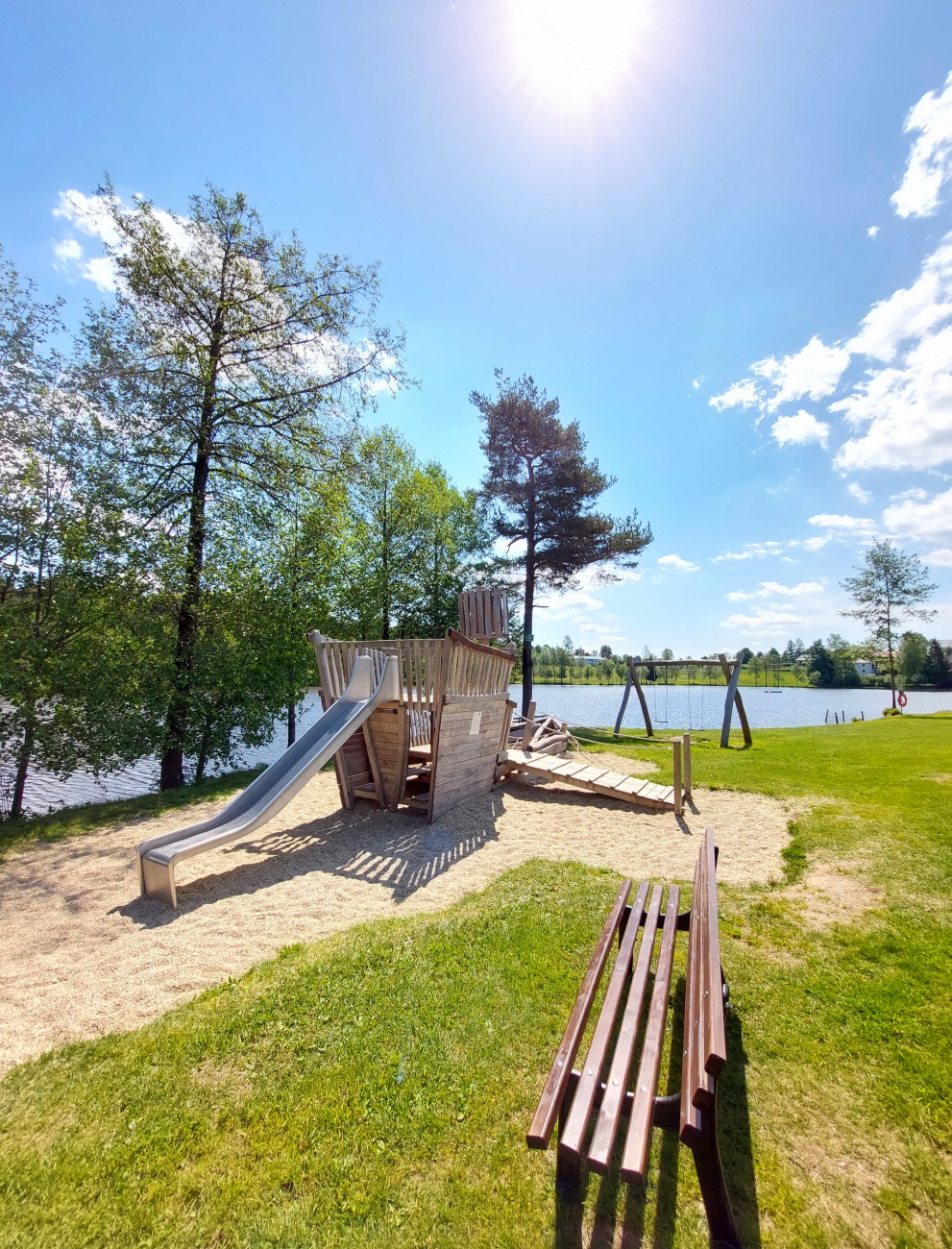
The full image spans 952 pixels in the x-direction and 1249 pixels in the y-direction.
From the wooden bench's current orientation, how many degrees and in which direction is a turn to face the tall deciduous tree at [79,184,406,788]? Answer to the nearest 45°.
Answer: approximately 45° to its right

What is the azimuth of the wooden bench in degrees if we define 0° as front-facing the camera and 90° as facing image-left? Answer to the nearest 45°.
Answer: approximately 90°

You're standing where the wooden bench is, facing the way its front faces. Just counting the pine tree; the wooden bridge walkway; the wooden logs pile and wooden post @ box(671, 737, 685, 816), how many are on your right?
4

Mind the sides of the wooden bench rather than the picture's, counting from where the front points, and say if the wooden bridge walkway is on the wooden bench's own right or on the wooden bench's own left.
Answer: on the wooden bench's own right

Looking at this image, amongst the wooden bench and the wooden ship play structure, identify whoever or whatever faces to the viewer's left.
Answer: the wooden bench

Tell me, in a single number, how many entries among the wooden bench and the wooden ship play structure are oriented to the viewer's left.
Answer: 1

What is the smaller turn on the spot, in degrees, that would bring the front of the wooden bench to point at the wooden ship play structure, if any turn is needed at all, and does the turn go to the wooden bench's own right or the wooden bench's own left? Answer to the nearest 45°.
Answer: approximately 45° to the wooden bench's own right
